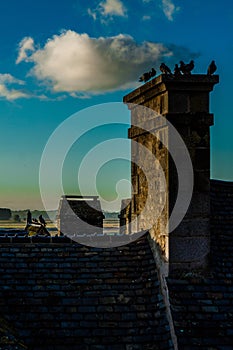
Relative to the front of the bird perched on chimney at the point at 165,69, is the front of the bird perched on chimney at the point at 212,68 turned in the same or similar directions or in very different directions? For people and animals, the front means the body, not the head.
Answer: very different directions

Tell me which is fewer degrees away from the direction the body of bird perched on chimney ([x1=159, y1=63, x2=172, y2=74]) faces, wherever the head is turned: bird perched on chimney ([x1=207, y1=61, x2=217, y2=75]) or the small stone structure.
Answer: the small stone structure

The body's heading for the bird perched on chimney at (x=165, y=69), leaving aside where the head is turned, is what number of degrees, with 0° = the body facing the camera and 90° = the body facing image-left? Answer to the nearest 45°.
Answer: approximately 90°
